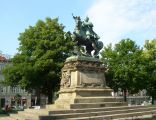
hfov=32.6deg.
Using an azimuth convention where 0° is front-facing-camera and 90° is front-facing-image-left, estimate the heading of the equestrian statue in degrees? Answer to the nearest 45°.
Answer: approximately 45°

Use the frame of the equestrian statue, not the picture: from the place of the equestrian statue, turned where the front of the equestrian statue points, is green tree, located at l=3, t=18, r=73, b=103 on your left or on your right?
on your right

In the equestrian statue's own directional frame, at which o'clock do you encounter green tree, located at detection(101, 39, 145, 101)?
The green tree is roughly at 5 o'clock from the equestrian statue.
